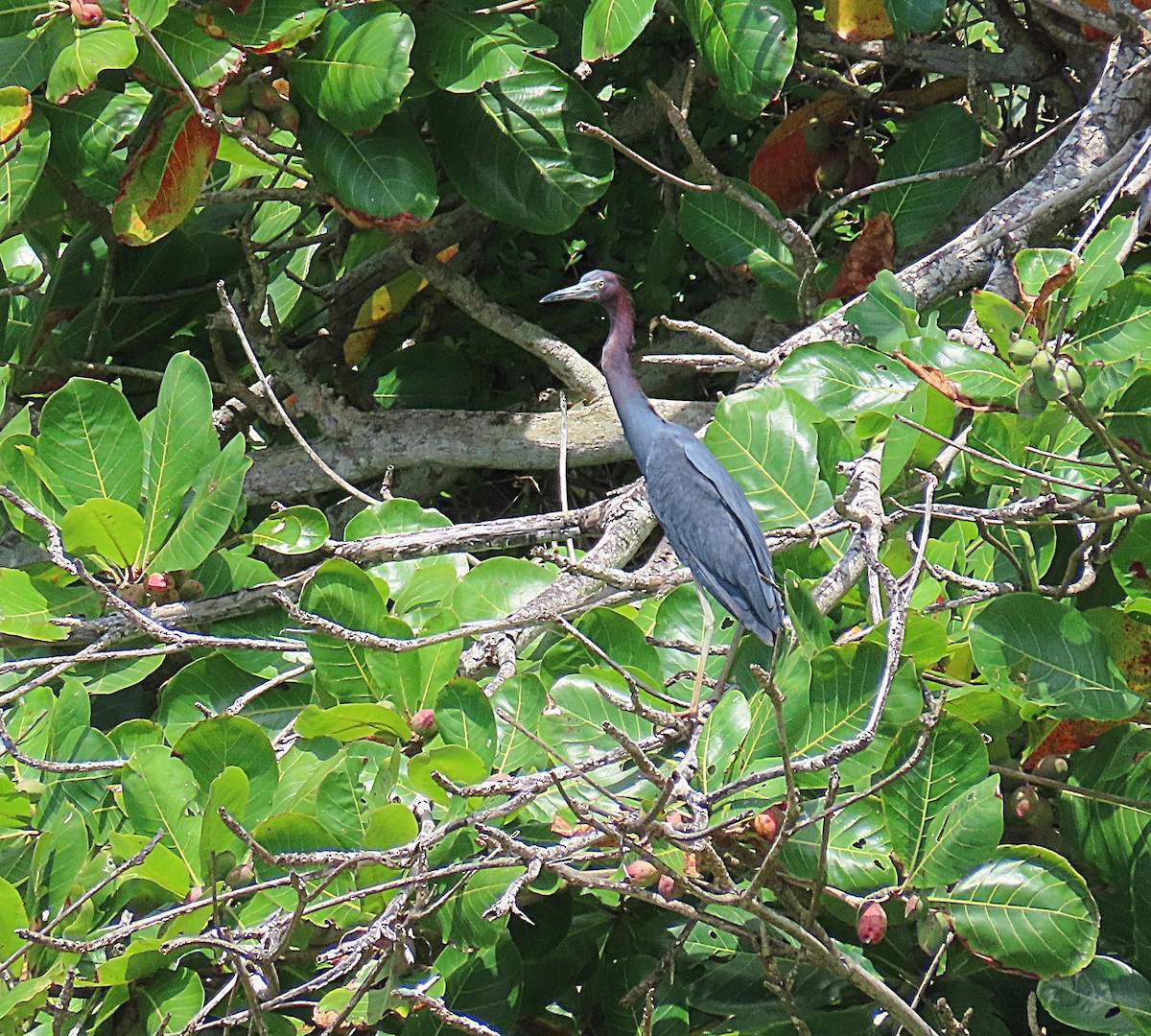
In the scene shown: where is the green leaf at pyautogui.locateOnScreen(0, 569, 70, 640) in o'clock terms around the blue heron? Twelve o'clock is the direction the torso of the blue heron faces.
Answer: The green leaf is roughly at 11 o'clock from the blue heron.

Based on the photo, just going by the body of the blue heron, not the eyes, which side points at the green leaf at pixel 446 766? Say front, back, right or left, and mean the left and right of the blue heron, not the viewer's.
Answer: left

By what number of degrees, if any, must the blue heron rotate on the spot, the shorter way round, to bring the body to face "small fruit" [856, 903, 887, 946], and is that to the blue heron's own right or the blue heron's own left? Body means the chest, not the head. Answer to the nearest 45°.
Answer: approximately 90° to the blue heron's own left

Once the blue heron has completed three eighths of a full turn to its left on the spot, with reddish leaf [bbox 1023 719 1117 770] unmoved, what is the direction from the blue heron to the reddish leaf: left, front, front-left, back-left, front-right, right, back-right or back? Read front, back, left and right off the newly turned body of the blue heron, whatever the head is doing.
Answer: front

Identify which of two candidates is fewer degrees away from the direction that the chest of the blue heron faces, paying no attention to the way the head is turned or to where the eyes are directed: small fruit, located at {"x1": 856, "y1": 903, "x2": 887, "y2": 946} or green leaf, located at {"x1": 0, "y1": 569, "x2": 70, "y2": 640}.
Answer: the green leaf

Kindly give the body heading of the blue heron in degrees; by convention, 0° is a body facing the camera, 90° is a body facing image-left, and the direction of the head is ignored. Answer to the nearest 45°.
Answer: approximately 90°
